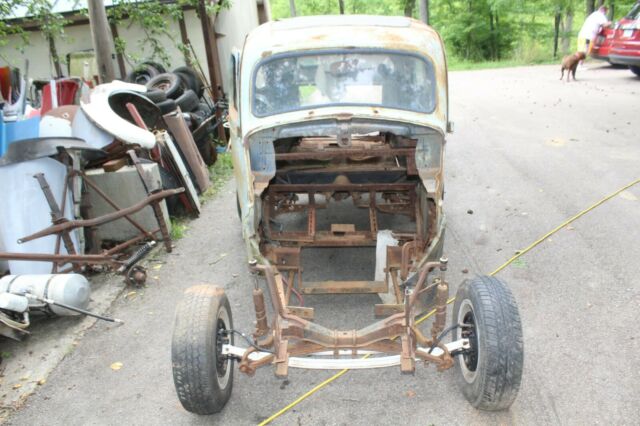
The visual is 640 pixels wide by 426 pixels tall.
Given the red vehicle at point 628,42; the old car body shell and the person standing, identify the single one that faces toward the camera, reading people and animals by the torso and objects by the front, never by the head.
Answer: the old car body shell

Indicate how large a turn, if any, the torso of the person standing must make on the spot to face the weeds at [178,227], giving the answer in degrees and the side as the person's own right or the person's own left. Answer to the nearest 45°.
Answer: approximately 90° to the person's own right

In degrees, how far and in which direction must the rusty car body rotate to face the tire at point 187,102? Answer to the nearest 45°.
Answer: approximately 135° to its right

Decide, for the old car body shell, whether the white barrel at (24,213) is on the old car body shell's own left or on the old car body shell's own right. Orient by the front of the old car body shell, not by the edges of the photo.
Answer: on the old car body shell's own right

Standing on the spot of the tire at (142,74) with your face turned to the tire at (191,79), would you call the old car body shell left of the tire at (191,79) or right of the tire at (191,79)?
right

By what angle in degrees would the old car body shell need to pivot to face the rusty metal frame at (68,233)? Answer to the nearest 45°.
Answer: approximately 90° to its right

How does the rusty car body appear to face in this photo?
toward the camera

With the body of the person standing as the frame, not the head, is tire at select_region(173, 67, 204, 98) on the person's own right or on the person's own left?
on the person's own right
